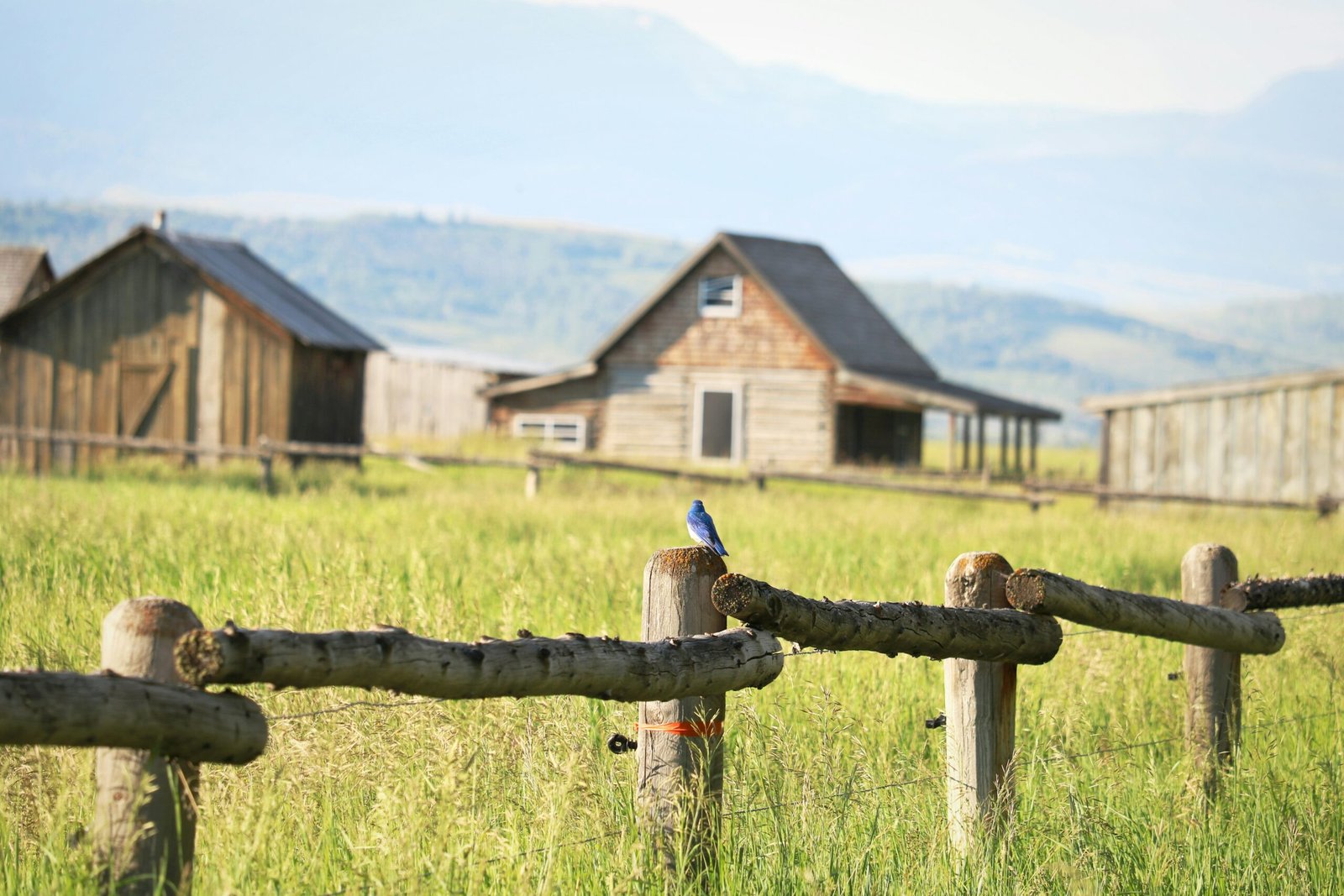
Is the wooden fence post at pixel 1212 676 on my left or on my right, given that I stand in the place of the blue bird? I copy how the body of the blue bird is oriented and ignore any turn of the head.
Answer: on my right

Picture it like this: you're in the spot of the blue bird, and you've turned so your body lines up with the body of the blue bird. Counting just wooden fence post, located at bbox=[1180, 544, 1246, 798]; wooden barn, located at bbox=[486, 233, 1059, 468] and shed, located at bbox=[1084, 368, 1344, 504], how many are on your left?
0

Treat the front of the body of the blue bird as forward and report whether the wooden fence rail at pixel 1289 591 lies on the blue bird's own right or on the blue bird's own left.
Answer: on the blue bird's own right

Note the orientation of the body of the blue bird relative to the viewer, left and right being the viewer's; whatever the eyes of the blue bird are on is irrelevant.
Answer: facing away from the viewer and to the left of the viewer

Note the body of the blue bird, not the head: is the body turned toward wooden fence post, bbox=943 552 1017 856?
no

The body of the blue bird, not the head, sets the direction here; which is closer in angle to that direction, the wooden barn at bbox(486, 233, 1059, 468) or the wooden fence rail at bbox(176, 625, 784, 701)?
the wooden barn

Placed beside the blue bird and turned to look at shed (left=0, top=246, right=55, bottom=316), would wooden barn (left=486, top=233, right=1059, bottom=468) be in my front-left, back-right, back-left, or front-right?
front-right

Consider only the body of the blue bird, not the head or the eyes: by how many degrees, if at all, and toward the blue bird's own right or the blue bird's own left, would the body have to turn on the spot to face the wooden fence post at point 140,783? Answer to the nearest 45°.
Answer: approximately 90° to the blue bird's own left

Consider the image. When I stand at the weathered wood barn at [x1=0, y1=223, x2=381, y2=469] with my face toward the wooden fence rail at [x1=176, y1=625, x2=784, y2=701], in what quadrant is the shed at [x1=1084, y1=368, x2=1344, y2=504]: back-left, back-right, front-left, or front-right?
front-left

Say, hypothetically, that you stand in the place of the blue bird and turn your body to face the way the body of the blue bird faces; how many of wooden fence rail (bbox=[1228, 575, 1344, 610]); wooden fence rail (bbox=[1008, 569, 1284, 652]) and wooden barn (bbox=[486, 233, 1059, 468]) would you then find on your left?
0

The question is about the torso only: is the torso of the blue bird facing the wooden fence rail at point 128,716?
no

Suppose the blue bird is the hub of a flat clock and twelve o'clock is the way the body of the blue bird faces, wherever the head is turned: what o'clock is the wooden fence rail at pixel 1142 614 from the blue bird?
The wooden fence rail is roughly at 4 o'clock from the blue bird.

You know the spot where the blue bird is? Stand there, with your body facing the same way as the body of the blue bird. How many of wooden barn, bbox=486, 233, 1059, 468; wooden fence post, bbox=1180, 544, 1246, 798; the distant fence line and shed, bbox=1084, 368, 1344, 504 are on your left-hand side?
0

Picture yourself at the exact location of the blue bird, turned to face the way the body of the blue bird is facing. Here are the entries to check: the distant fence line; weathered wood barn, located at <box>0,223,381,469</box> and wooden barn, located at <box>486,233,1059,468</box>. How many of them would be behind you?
0

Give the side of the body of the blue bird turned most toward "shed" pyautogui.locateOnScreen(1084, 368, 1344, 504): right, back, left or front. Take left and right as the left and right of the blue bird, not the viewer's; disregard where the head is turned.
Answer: right
